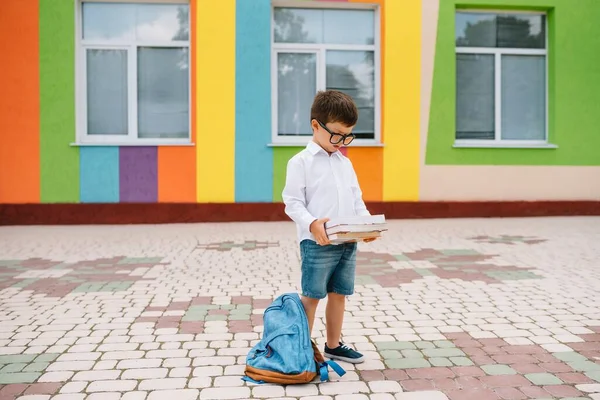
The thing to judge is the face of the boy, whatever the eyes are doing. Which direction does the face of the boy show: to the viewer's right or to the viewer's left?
to the viewer's right

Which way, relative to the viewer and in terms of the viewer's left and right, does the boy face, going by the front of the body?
facing the viewer and to the right of the viewer

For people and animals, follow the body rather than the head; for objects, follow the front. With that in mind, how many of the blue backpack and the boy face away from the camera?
0
